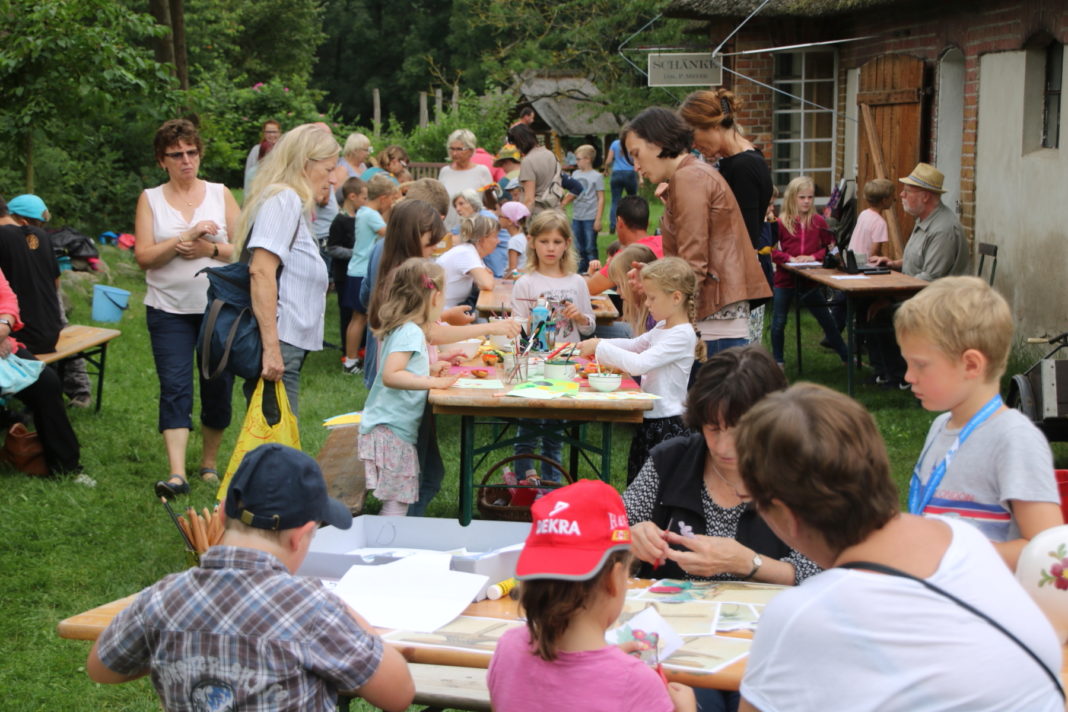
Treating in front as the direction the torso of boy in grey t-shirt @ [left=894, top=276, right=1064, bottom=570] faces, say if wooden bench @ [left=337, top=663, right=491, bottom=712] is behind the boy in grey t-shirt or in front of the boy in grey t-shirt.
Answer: in front

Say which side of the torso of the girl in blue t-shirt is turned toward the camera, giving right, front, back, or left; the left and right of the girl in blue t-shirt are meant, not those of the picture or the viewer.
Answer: right

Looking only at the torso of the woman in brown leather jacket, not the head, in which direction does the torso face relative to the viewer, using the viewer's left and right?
facing to the left of the viewer

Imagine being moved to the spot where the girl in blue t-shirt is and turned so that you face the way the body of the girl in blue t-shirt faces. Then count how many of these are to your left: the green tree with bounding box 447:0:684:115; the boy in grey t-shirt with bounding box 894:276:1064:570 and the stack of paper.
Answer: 1

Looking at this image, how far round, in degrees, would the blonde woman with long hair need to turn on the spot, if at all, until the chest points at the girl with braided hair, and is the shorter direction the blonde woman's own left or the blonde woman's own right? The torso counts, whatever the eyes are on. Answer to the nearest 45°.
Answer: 0° — they already face them

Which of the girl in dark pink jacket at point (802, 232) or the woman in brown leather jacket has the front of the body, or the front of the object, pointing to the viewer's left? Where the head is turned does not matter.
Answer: the woman in brown leather jacket

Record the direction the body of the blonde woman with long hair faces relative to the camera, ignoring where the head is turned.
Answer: to the viewer's right

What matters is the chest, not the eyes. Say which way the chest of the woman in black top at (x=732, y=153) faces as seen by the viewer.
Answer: to the viewer's left

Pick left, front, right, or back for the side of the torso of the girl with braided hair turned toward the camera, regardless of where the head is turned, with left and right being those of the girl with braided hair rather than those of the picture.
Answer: left

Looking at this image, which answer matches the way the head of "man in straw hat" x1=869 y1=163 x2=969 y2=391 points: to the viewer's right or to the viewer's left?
to the viewer's left

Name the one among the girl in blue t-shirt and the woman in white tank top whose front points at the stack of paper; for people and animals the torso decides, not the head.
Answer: the woman in white tank top

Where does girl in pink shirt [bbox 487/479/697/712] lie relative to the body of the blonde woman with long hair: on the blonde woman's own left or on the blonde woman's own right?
on the blonde woman's own right

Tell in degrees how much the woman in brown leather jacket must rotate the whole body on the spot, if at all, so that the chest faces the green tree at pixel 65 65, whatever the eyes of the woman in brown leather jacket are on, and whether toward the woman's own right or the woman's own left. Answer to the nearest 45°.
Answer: approximately 45° to the woman's own right

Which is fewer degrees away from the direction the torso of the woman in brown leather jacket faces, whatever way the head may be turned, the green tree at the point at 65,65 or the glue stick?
the green tree

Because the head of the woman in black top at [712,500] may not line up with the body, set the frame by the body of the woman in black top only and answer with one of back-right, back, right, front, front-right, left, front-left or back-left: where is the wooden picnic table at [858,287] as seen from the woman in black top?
back

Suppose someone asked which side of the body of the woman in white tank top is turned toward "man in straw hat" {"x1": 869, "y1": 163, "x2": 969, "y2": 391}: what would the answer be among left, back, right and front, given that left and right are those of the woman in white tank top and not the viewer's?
left

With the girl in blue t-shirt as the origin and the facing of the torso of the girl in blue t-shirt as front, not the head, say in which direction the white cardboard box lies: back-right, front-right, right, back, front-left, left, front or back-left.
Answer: right
